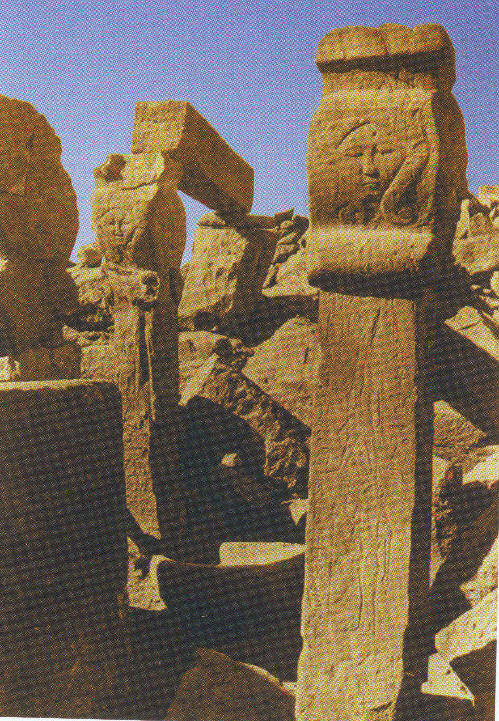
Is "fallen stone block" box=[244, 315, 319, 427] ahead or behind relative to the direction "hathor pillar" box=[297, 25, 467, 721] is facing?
behind

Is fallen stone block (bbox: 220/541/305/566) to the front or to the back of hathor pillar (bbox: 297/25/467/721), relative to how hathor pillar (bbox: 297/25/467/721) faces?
to the back

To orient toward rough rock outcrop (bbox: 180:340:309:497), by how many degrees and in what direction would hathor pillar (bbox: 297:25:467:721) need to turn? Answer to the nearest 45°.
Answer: approximately 180°

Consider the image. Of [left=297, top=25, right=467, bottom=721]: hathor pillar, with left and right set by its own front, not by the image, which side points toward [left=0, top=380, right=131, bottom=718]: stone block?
right

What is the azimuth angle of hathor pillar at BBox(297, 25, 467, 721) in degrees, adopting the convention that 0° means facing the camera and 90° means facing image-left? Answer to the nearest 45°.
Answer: approximately 0°
